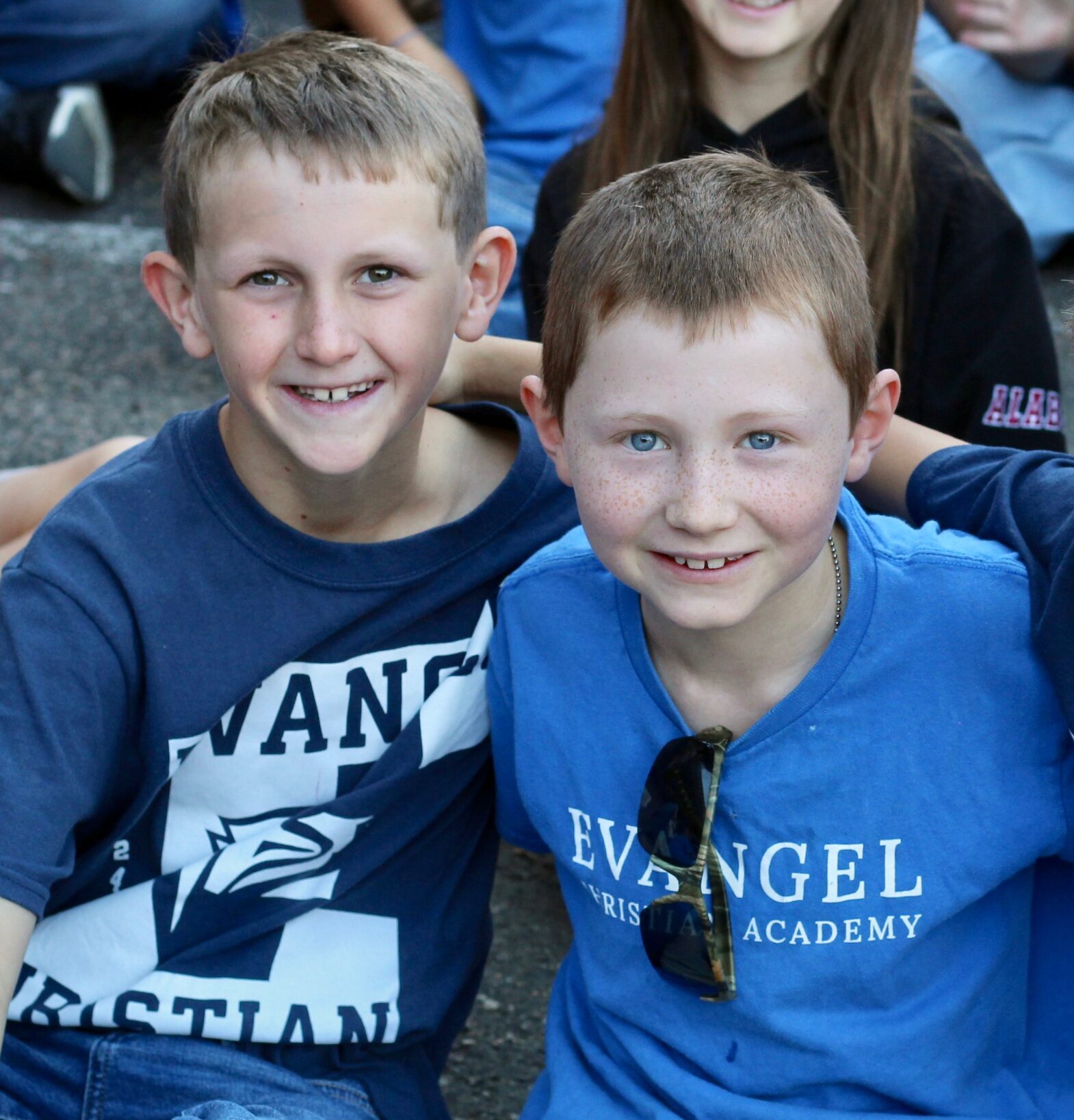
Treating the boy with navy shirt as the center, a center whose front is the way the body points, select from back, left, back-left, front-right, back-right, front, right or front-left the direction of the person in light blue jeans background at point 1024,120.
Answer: back-left

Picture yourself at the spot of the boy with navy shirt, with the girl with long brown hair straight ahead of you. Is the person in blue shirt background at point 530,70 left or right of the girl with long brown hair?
left

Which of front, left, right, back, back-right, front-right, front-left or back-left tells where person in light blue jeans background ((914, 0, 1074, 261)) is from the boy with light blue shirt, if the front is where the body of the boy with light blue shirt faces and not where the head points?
back

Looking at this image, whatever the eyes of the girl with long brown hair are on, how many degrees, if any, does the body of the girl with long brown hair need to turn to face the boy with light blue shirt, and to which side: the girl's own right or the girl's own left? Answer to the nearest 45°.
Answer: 0° — they already face them

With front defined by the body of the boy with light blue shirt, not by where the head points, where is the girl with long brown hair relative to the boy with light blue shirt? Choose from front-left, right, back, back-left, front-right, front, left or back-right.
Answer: back
